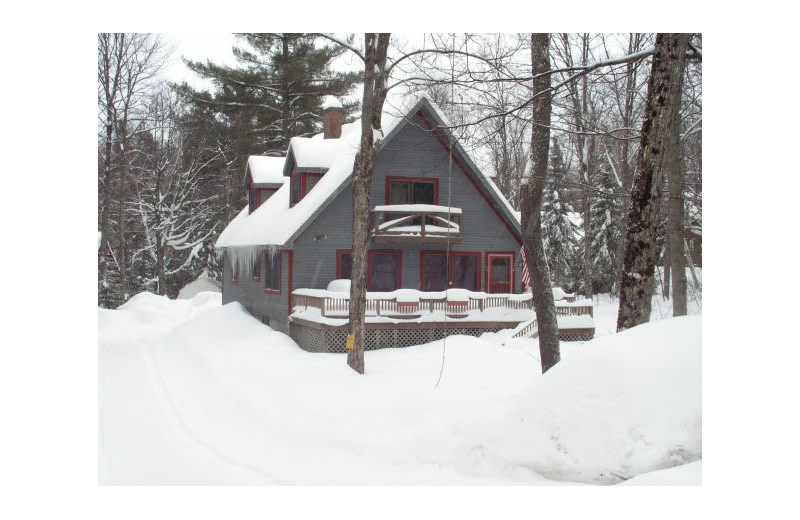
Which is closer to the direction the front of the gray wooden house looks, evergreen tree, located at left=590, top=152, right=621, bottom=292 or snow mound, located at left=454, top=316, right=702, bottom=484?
the snow mound

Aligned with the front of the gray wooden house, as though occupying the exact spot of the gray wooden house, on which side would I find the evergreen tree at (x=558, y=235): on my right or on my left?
on my left

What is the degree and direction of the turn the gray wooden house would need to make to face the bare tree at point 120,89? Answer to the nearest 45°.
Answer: approximately 135° to its right

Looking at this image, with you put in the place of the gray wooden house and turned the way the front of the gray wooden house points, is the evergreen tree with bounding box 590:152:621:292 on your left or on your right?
on your left

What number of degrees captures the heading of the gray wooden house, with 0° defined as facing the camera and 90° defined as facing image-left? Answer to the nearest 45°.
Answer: approximately 315°

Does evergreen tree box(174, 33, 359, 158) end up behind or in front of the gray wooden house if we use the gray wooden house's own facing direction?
behind
